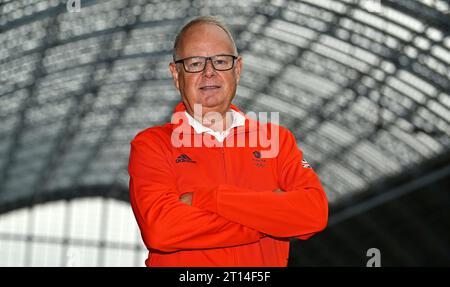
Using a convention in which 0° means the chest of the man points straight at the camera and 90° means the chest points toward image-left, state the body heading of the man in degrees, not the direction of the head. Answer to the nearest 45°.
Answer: approximately 0°
